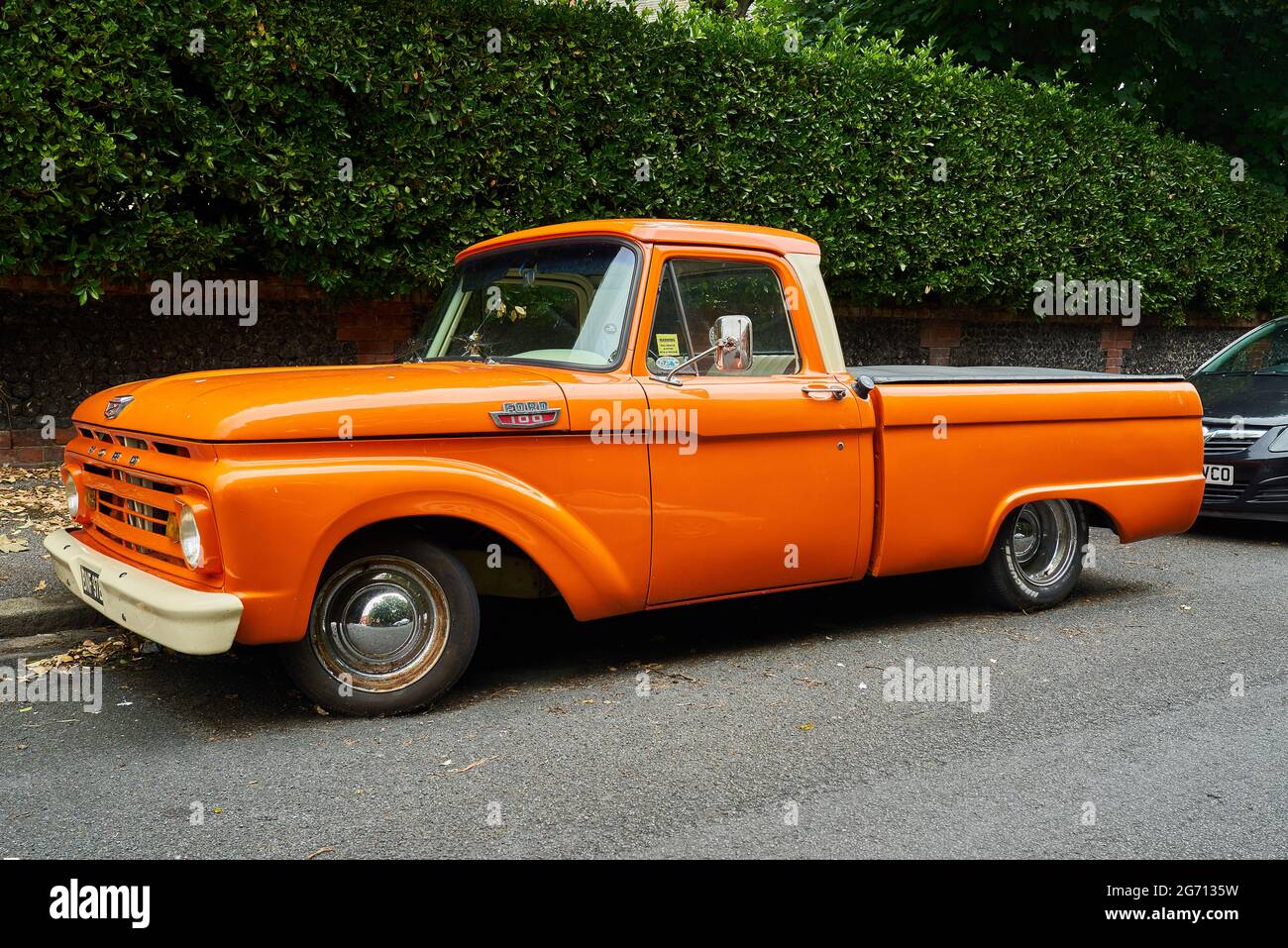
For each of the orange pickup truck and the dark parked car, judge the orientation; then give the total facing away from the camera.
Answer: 0

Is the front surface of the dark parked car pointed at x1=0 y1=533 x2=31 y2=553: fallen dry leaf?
yes

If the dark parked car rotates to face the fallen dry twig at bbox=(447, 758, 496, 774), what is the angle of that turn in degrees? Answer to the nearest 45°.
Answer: approximately 45° to its left

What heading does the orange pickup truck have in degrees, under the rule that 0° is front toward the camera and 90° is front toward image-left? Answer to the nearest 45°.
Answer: approximately 45°

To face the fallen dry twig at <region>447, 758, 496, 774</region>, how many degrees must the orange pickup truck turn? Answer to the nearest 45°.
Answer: approximately 45° to its left
